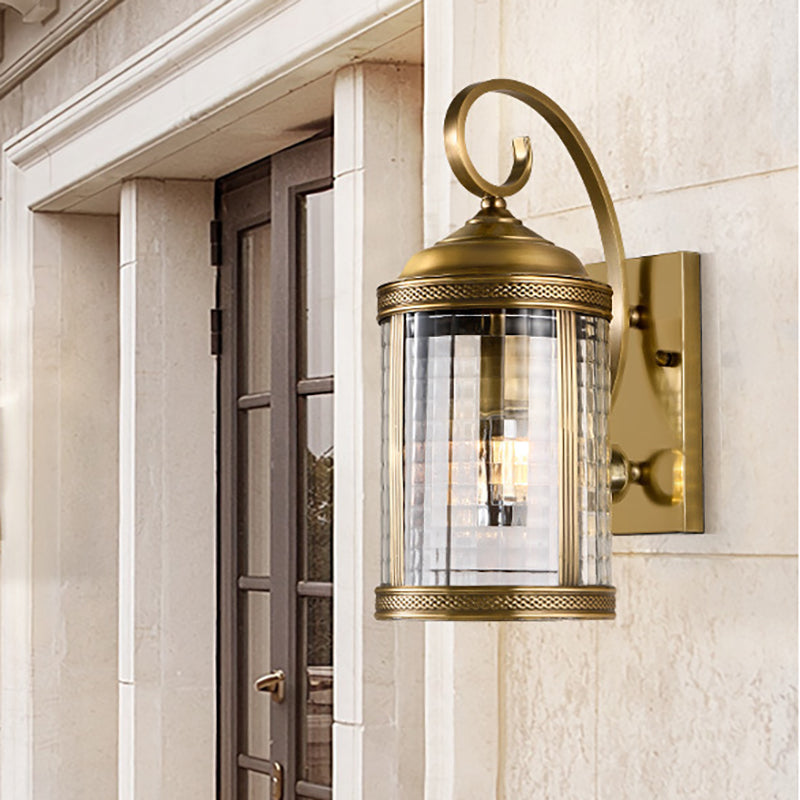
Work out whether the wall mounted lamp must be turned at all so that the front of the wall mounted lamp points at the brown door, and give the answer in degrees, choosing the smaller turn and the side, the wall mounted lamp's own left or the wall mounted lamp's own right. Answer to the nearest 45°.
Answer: approximately 135° to the wall mounted lamp's own right

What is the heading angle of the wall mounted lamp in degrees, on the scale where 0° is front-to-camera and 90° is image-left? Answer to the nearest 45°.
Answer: approximately 45°
